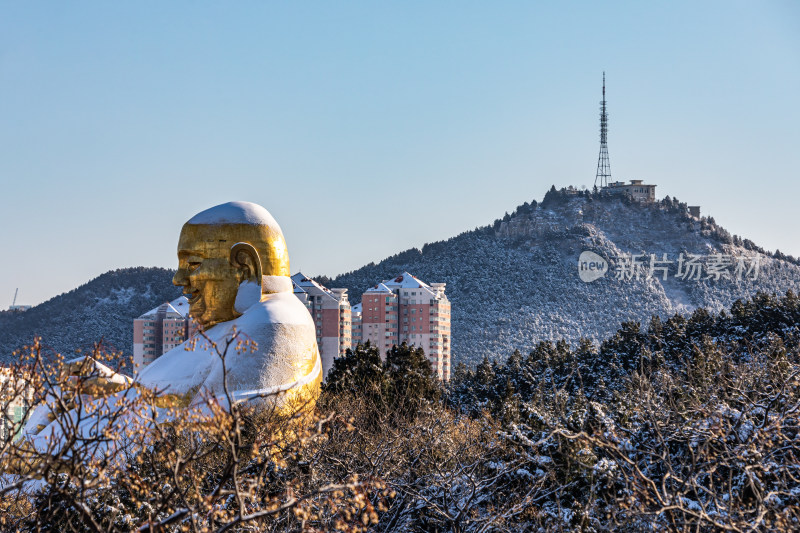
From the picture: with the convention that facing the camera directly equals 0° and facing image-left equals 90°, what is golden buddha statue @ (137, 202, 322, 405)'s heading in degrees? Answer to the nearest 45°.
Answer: approximately 90°
